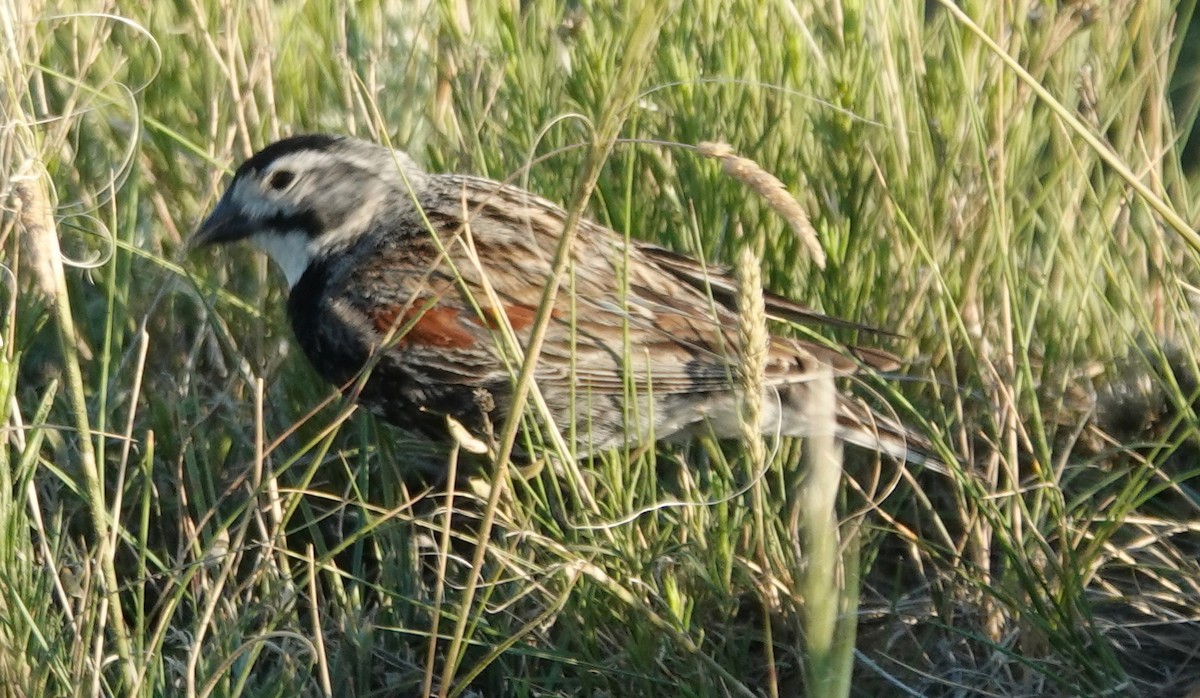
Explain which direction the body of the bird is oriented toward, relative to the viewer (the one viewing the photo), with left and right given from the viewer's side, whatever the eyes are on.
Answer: facing to the left of the viewer

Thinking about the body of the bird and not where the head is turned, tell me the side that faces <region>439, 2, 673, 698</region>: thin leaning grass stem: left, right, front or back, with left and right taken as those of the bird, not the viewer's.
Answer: left

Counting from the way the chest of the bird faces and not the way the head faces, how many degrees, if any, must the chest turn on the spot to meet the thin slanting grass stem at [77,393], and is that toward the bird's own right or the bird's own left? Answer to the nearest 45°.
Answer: approximately 45° to the bird's own left

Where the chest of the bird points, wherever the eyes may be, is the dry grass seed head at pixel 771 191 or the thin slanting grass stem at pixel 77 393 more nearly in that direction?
the thin slanting grass stem
